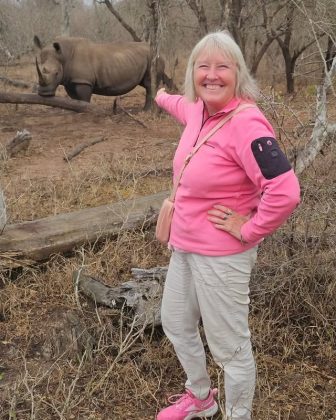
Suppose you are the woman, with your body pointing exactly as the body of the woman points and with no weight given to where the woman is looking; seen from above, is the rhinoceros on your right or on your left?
on your right

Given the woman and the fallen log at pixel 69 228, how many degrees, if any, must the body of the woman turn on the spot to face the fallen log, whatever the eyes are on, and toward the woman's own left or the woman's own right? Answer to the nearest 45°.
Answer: approximately 90° to the woman's own right

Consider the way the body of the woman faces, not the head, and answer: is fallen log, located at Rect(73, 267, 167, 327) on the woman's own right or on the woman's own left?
on the woman's own right

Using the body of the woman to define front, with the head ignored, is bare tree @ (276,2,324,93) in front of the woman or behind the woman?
behind

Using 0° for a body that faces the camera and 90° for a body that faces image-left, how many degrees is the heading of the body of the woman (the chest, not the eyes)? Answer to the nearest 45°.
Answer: approximately 45°

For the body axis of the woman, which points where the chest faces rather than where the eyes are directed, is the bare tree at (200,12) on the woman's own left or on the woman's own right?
on the woman's own right

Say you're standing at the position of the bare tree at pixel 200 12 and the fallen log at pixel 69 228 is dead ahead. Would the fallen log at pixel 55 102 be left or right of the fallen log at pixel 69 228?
right
